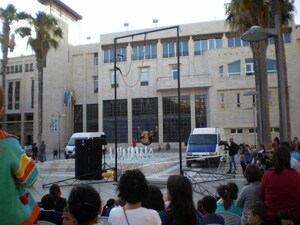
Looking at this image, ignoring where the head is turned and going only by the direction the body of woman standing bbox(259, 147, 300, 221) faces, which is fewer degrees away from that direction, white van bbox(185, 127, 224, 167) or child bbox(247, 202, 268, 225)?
the white van

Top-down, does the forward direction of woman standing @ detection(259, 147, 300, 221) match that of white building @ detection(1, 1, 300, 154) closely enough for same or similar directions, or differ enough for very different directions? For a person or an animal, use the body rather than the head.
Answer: very different directions

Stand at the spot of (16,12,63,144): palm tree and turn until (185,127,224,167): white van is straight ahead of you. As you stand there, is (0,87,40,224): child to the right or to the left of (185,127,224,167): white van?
right

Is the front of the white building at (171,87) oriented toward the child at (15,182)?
yes

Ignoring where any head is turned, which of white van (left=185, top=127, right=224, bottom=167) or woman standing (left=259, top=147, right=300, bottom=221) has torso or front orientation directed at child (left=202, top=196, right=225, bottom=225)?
the white van

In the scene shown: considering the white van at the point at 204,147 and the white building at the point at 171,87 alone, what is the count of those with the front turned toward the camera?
2

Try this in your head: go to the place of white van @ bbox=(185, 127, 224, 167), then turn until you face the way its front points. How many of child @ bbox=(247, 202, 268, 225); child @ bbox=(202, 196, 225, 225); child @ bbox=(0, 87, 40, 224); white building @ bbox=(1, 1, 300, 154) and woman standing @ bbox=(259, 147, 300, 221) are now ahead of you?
4

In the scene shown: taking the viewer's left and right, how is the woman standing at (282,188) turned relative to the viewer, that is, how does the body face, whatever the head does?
facing away from the viewer

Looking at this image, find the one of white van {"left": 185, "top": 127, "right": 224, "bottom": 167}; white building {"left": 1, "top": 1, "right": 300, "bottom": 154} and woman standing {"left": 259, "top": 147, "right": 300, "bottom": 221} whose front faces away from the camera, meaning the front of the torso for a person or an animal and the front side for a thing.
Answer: the woman standing

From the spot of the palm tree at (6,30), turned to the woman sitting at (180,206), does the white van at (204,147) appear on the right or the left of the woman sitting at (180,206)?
left

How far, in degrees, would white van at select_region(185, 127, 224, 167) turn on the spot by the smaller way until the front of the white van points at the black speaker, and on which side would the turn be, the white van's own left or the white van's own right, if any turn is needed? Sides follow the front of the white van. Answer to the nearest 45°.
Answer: approximately 45° to the white van's own right

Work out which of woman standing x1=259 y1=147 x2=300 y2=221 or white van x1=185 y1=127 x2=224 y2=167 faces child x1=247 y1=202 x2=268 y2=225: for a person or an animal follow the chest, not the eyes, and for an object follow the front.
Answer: the white van
